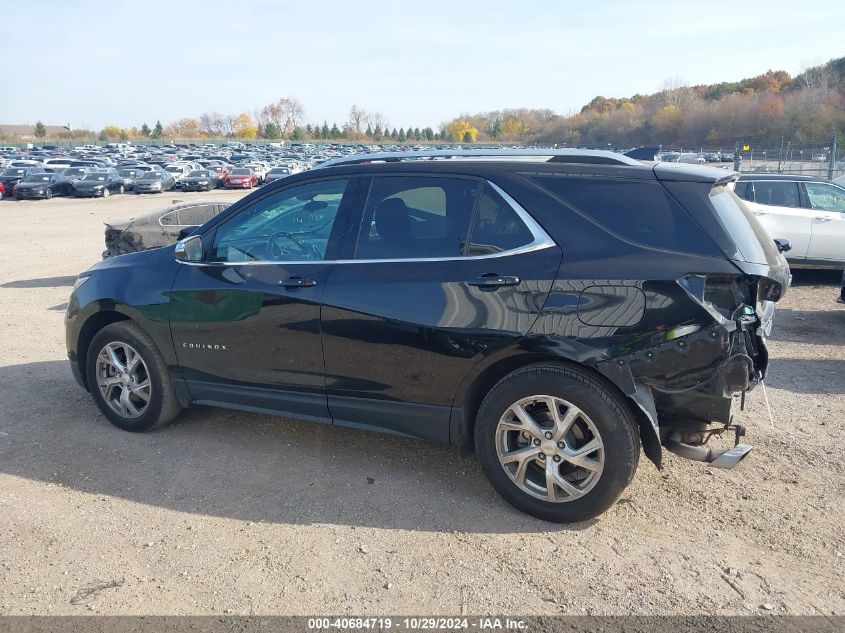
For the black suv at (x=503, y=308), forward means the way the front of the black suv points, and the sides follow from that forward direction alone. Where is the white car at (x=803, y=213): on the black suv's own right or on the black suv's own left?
on the black suv's own right

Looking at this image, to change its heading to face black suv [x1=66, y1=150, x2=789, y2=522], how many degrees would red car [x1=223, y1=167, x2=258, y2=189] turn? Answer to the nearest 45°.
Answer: approximately 45° to its left

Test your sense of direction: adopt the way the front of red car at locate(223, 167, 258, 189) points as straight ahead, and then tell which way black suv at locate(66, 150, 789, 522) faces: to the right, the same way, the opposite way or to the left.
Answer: to the right

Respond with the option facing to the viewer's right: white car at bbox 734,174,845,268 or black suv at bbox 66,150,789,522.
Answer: the white car

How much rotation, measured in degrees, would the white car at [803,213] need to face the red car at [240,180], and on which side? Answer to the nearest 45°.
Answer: approximately 135° to its left

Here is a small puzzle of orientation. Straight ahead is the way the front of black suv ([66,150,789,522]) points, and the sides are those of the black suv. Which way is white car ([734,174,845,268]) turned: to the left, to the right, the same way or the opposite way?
the opposite way

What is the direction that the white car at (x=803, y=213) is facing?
to the viewer's right

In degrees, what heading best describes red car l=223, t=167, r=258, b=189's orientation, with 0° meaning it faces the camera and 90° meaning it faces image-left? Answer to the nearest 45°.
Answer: approximately 45°

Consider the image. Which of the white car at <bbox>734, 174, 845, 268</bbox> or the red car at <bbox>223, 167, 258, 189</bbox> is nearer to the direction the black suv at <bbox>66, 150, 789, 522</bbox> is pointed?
the red car

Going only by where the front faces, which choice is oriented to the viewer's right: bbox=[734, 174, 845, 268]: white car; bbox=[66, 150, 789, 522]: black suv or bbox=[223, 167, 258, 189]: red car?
the white car

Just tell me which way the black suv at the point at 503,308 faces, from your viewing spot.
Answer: facing away from the viewer and to the left of the viewer

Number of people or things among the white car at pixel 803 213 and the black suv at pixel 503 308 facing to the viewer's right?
1

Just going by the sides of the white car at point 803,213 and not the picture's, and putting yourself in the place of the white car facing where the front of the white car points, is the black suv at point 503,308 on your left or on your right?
on your right

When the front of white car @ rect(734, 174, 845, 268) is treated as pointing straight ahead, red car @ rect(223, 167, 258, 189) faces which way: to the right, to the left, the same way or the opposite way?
to the right
